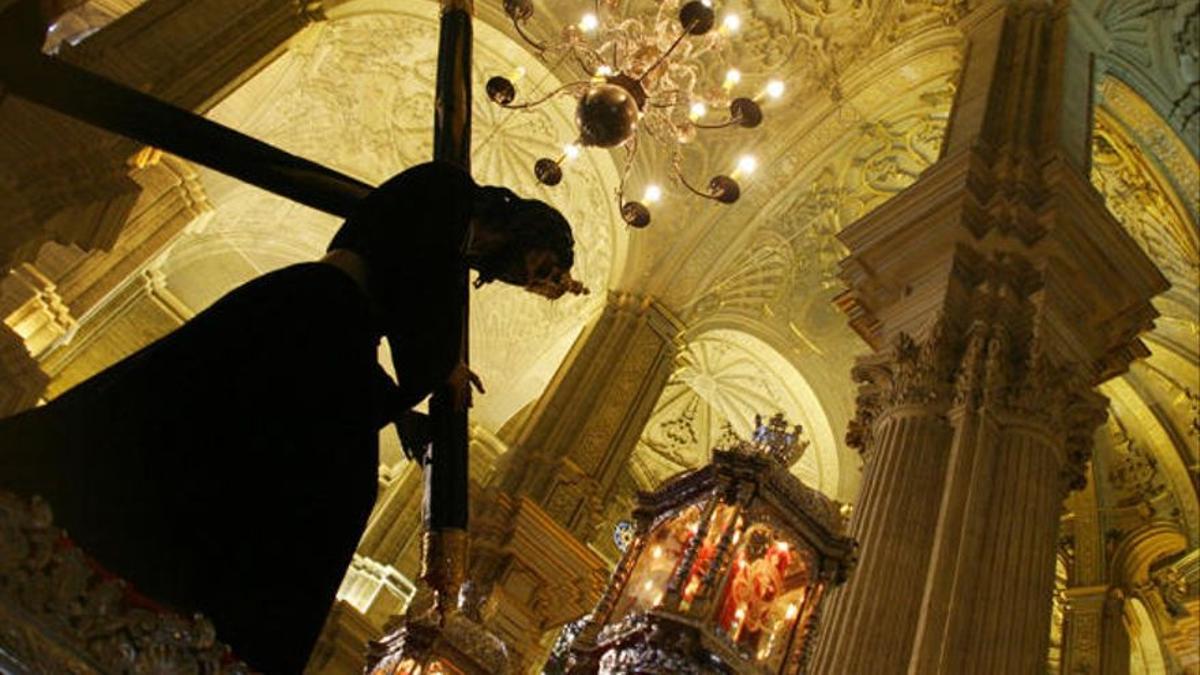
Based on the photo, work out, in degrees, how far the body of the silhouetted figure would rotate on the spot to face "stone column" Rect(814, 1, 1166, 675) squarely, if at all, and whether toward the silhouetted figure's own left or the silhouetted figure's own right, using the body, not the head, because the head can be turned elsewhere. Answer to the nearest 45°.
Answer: approximately 45° to the silhouetted figure's own left

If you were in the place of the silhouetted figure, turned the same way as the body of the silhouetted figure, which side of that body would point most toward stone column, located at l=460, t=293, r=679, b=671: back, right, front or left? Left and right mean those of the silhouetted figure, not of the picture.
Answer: left

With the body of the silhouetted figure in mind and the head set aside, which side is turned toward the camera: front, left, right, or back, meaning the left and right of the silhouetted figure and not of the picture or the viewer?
right
